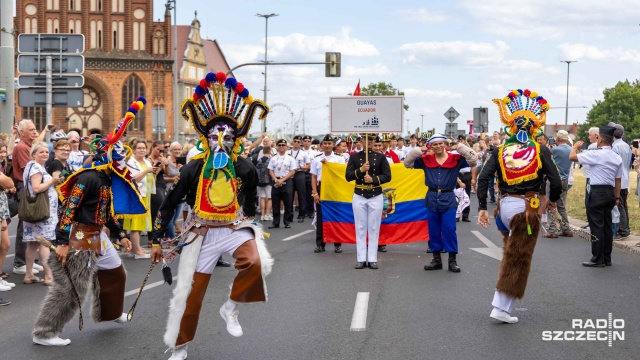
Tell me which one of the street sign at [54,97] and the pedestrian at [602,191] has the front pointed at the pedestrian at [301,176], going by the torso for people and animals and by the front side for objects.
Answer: the pedestrian at [602,191]

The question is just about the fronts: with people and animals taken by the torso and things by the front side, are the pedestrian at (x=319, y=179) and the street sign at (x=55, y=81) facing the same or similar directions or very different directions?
very different directions

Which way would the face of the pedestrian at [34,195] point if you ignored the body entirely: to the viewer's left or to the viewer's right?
to the viewer's right

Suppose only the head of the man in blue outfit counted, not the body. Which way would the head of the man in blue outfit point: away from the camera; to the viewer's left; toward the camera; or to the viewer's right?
toward the camera

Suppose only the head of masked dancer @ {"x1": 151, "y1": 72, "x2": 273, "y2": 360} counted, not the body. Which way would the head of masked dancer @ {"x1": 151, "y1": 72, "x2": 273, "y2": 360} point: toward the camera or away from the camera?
toward the camera

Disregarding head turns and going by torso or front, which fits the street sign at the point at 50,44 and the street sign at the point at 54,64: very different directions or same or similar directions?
same or similar directions

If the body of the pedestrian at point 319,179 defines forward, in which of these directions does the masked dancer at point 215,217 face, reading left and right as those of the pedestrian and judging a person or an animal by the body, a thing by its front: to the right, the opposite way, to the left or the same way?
the same way

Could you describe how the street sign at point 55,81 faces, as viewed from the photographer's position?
facing away from the viewer

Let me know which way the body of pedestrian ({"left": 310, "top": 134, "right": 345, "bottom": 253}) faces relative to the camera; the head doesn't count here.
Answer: toward the camera

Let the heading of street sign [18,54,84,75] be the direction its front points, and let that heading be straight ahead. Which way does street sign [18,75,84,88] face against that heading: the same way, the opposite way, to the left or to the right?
the same way

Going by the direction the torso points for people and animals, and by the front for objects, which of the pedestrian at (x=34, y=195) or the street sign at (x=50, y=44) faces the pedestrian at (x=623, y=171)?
the pedestrian at (x=34, y=195)

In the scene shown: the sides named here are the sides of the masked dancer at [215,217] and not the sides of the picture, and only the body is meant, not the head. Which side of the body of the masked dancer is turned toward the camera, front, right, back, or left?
front

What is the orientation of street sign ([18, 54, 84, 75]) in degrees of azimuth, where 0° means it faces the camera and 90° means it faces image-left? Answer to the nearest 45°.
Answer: approximately 180°

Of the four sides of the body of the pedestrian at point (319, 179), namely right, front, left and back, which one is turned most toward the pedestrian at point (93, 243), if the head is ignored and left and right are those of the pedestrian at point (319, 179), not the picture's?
front

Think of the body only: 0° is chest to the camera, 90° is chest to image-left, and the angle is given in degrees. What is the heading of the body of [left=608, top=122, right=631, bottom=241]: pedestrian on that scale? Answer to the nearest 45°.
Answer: approximately 90°
